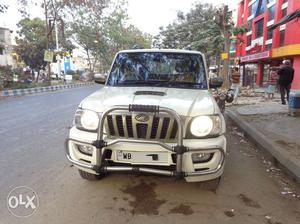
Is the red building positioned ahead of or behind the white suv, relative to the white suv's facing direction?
behind

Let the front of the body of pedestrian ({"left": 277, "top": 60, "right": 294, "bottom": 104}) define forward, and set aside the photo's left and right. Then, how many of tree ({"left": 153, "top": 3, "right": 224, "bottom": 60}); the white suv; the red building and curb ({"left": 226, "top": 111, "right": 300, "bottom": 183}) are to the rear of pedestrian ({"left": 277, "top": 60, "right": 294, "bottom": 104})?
2

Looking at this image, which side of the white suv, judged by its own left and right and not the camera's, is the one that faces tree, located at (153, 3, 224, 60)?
back
